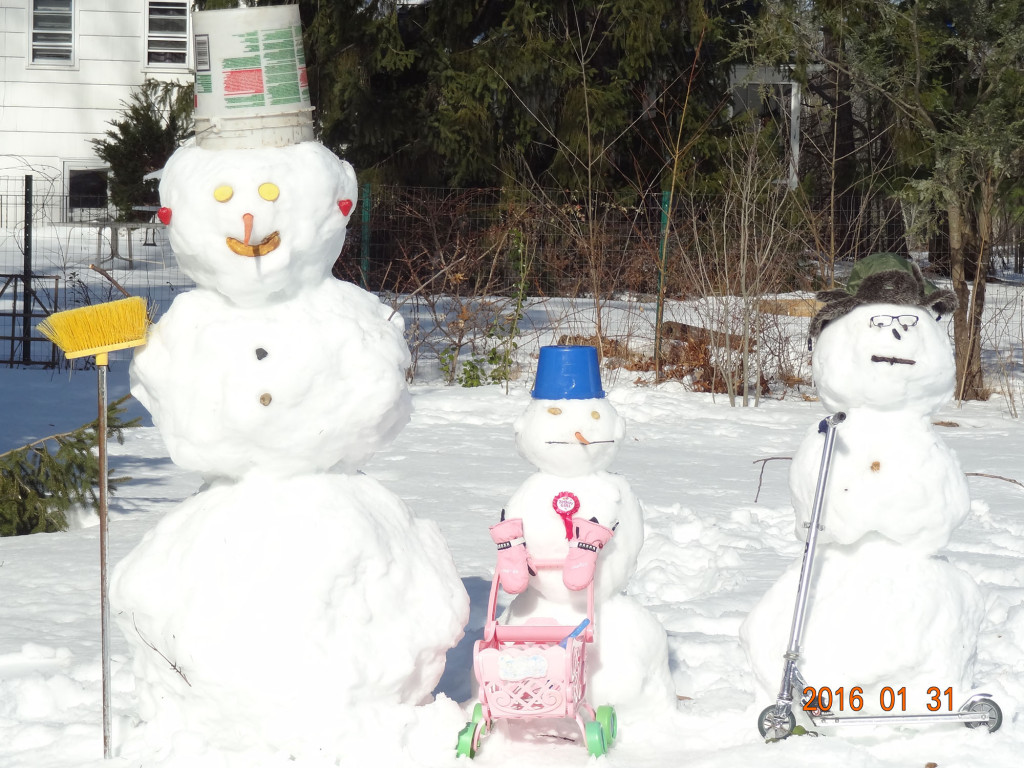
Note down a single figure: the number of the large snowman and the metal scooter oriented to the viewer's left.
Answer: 1

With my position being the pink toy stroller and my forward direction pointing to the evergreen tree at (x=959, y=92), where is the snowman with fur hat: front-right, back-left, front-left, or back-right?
front-right

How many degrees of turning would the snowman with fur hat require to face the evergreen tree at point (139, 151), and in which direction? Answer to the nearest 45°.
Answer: approximately 135° to its right

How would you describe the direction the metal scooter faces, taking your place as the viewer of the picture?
facing to the left of the viewer

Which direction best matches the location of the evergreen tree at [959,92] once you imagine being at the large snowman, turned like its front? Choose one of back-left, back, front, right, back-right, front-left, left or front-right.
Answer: back-left

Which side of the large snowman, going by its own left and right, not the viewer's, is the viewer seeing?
front

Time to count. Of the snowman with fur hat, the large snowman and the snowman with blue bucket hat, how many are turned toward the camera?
3

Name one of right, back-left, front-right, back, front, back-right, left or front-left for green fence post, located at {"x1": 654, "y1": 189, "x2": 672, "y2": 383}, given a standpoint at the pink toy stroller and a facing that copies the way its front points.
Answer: back

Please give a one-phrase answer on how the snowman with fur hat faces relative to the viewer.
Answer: facing the viewer

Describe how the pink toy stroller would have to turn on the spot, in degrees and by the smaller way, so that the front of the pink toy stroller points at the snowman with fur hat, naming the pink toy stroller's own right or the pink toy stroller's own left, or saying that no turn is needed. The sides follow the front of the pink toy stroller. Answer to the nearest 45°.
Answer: approximately 90° to the pink toy stroller's own left

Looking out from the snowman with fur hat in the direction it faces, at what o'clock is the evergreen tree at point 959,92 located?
The evergreen tree is roughly at 6 o'clock from the snowman with fur hat.

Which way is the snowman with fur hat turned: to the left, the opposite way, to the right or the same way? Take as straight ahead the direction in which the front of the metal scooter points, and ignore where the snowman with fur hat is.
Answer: to the left

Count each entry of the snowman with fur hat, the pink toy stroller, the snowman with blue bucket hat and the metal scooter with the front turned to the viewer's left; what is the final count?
1

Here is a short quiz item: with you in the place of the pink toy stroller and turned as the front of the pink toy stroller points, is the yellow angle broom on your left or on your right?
on your right
